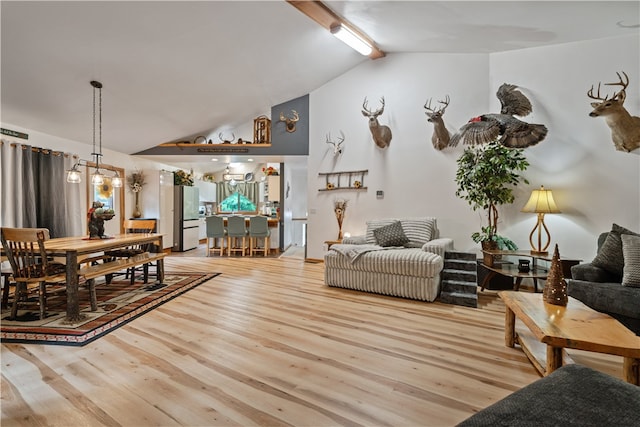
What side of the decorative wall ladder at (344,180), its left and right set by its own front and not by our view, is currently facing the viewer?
front

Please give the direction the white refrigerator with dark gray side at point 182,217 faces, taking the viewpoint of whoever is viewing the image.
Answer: facing the viewer and to the right of the viewer

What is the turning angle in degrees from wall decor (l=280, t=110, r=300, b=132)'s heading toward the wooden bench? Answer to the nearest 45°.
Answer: approximately 45° to its right

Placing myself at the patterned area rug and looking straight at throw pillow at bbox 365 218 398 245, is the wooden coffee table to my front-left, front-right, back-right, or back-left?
front-right

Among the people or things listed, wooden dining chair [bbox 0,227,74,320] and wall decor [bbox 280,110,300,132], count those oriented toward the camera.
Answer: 1

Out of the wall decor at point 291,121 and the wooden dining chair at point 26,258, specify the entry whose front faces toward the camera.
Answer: the wall decor

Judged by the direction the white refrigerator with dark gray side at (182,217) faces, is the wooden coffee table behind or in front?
in front

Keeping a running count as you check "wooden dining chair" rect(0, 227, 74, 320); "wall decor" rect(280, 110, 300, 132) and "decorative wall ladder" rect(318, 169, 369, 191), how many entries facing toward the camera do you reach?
2

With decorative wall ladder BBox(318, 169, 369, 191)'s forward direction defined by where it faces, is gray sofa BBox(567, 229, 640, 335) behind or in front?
in front

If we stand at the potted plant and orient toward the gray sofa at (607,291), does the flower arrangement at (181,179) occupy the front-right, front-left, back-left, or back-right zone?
back-right

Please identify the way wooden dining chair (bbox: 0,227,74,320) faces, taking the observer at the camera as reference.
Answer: facing away from the viewer and to the right of the viewer

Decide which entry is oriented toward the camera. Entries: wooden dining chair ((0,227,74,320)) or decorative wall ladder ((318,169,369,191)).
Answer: the decorative wall ladder

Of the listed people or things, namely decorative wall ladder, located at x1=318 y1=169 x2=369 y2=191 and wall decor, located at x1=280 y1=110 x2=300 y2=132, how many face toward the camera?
2

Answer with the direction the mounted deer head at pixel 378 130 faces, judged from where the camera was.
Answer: facing the viewer and to the left of the viewer

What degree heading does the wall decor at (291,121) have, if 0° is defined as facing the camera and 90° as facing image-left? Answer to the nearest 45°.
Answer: approximately 0°

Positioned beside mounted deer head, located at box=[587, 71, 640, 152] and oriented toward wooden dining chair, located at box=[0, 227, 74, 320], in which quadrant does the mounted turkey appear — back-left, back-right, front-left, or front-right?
front-right

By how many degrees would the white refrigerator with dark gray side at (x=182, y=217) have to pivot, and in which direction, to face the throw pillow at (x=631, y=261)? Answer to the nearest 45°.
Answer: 0° — it already faces it

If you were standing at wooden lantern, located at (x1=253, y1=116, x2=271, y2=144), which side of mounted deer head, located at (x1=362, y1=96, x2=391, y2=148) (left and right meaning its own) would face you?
right
